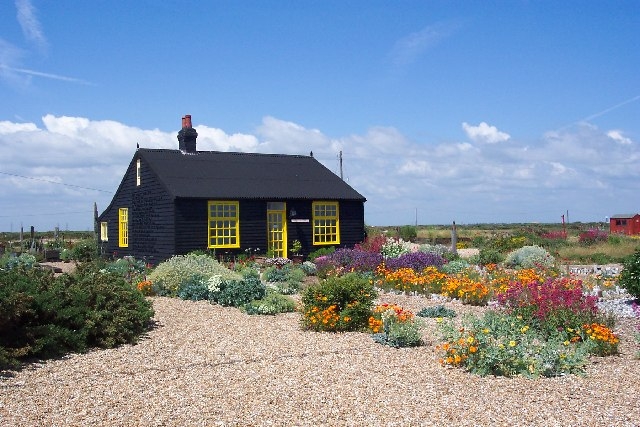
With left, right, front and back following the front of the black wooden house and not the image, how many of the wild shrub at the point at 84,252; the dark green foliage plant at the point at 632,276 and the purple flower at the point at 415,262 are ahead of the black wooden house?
2

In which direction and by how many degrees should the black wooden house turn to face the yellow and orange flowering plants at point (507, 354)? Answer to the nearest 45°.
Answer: approximately 45° to its right

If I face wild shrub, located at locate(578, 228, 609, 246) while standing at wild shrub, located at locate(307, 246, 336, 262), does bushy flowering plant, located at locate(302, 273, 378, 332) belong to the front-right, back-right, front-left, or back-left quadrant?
back-right

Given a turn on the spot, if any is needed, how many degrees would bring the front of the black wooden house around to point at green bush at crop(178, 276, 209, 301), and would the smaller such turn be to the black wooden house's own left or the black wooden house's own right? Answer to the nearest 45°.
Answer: approximately 45° to the black wooden house's own right

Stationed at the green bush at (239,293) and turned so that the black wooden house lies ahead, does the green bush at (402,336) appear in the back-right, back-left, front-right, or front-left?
back-right

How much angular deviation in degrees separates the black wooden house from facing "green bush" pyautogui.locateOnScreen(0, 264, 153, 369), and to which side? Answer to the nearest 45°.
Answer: approximately 45° to its right

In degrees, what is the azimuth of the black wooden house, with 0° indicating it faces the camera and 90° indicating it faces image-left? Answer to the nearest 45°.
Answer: approximately 315°

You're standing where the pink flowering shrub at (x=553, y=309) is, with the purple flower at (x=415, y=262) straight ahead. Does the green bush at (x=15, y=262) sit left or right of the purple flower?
left

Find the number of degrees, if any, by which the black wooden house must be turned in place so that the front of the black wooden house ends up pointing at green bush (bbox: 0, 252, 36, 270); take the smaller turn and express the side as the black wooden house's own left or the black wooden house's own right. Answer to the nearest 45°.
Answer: approximately 90° to the black wooden house's own right

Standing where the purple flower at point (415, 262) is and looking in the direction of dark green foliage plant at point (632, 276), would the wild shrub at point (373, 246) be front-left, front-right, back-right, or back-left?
back-left
